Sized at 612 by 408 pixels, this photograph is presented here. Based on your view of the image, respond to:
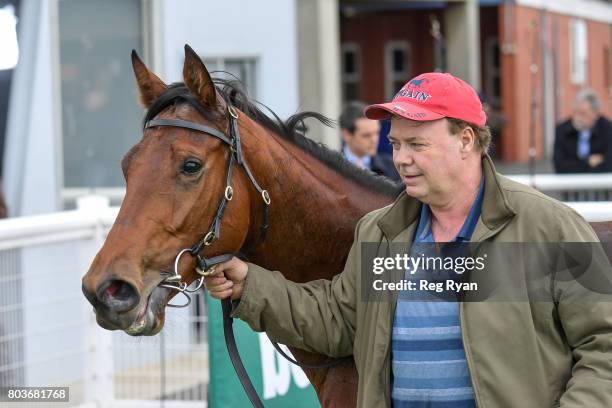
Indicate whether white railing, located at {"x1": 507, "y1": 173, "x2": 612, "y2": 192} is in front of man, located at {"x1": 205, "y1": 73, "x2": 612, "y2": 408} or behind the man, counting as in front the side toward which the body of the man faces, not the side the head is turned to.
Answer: behind

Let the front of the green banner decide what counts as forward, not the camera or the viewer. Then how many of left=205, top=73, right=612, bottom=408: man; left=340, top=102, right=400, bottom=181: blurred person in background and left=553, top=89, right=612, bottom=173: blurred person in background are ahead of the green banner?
1

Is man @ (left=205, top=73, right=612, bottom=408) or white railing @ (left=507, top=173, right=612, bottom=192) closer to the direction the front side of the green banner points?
the man

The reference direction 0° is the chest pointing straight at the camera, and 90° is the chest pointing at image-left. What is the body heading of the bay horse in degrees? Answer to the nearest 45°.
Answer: approximately 45°

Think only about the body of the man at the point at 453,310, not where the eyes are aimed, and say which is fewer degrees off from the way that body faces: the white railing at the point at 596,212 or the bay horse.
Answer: the bay horse

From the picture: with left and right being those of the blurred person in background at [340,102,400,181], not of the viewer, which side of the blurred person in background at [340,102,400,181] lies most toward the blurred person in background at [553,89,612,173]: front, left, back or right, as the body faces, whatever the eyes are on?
left

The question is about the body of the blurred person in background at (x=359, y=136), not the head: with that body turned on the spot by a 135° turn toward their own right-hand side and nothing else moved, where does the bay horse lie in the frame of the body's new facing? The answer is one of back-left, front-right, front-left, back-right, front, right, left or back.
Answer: left

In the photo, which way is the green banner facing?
toward the camera

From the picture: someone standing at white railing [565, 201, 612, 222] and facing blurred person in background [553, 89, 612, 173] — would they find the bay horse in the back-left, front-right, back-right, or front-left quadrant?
back-left

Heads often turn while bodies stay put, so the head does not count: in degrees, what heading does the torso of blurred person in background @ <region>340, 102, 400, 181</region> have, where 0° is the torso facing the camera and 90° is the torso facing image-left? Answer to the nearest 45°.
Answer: approximately 315°

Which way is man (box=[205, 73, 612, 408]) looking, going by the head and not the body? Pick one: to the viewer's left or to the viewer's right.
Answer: to the viewer's left

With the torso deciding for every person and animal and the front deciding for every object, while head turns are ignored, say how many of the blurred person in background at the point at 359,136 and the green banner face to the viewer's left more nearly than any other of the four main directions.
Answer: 0

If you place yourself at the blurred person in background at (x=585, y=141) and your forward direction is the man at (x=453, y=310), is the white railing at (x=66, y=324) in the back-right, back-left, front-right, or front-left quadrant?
front-right

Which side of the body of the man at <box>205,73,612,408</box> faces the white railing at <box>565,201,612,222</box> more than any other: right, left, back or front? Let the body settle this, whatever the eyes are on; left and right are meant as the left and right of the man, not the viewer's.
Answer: back

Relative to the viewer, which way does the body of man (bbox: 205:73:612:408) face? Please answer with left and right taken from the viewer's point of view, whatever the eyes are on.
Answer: facing the viewer and to the left of the viewer
